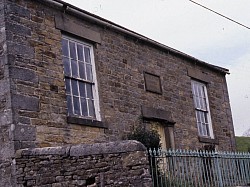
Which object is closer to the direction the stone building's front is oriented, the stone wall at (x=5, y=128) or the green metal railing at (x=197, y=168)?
the green metal railing

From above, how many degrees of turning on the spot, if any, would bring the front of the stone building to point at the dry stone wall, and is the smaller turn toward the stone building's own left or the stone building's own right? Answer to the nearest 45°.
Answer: approximately 45° to the stone building's own right

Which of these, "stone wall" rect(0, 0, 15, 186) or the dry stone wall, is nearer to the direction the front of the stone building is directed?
the dry stone wall

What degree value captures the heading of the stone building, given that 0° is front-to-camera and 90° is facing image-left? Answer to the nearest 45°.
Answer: approximately 315°

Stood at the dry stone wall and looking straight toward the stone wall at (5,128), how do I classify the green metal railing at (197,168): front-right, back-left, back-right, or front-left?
back-right

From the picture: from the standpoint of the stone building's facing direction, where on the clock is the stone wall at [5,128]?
The stone wall is roughly at 3 o'clock from the stone building.

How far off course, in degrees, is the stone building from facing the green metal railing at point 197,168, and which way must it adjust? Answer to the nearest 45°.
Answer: approximately 45° to its left
